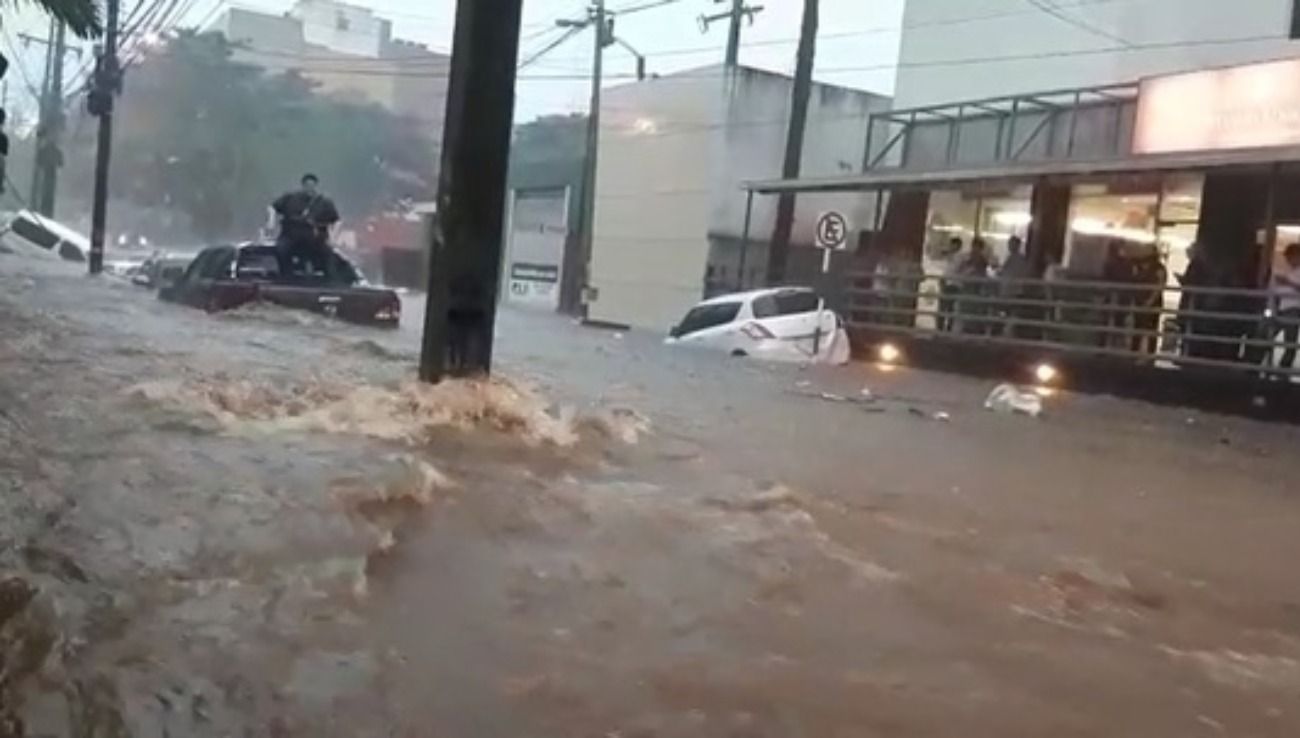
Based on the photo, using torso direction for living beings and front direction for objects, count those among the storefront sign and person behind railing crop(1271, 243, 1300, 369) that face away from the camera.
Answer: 0

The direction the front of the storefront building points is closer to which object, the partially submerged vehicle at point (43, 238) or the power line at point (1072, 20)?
the partially submerged vehicle

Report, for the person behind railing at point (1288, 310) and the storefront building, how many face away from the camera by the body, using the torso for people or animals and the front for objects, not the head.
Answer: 0

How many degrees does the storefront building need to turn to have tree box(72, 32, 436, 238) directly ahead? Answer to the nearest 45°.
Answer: approximately 90° to its right

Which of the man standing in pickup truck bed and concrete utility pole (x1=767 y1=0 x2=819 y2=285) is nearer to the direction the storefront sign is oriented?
the man standing in pickup truck bed

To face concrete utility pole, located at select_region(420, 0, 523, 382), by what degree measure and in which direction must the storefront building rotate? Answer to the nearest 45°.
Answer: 0° — it already faces it

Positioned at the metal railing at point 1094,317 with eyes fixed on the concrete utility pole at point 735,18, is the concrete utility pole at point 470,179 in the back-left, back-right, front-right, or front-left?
back-left

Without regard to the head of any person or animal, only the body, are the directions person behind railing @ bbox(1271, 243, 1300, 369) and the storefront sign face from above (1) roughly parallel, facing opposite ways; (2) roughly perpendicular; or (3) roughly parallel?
roughly parallel

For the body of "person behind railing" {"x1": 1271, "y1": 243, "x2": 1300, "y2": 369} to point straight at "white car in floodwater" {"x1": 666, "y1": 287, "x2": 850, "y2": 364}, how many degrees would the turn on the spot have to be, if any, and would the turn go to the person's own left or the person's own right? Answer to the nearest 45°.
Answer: approximately 90° to the person's own right

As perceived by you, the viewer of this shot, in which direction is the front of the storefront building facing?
facing the viewer and to the left of the viewer

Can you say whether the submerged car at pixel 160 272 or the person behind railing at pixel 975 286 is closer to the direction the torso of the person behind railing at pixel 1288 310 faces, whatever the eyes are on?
the submerged car

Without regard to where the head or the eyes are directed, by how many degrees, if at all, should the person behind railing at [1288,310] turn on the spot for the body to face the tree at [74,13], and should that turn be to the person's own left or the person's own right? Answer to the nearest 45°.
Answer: approximately 45° to the person's own right

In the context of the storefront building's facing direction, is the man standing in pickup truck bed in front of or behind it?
in front

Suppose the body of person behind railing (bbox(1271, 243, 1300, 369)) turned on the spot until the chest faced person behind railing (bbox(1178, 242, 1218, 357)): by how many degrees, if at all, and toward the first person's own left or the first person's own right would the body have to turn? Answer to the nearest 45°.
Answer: approximately 90° to the first person's own right

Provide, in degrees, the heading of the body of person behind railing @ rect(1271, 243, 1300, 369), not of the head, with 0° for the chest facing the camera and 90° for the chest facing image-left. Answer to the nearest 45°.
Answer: approximately 45°
